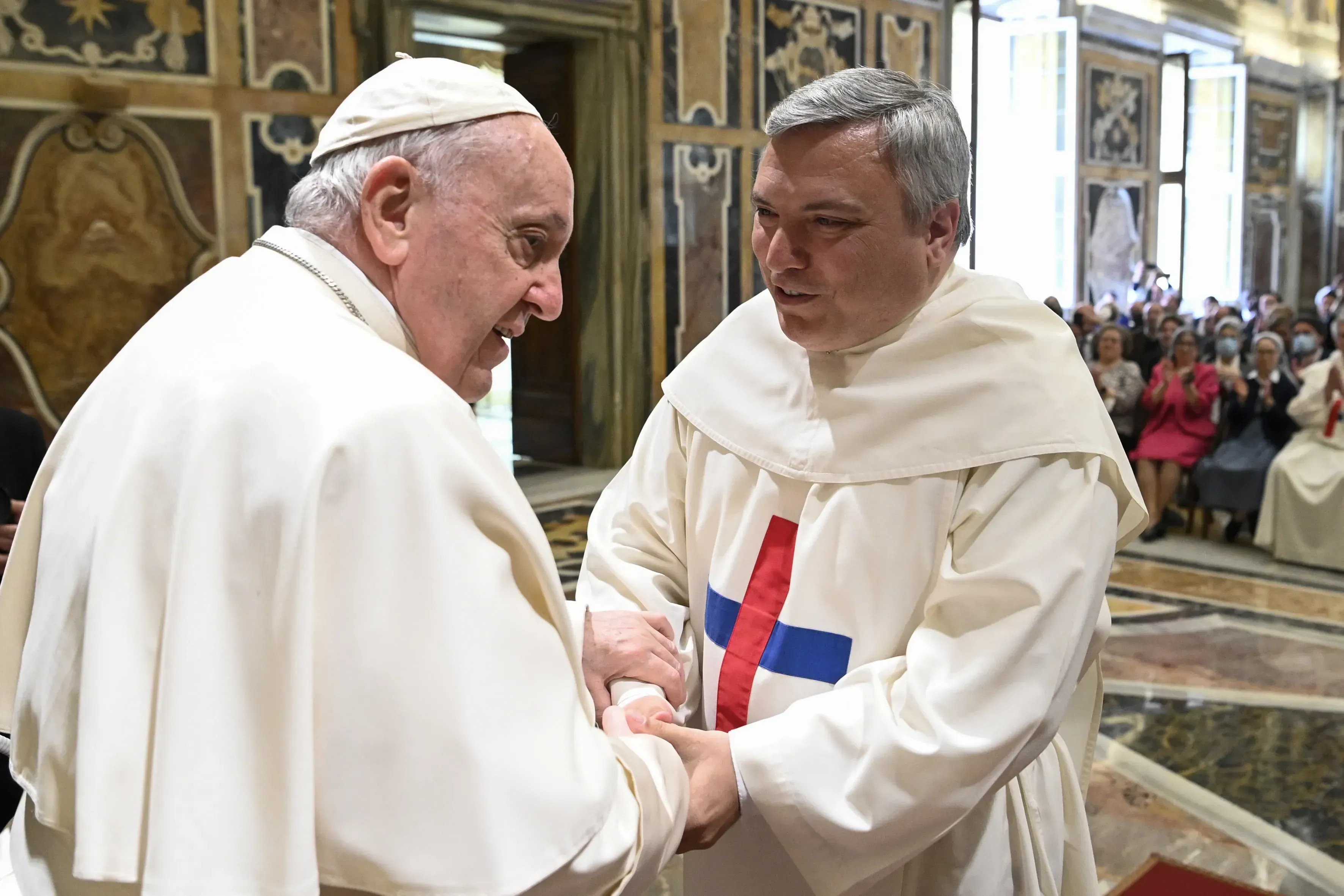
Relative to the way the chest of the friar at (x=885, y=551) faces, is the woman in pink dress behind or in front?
behind

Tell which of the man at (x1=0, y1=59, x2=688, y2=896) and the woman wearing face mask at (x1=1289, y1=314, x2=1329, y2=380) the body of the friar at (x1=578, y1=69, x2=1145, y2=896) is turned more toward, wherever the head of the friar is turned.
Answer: the man

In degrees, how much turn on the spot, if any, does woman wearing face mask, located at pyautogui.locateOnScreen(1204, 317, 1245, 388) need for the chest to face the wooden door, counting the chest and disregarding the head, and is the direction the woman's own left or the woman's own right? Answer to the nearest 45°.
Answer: approximately 90° to the woman's own right

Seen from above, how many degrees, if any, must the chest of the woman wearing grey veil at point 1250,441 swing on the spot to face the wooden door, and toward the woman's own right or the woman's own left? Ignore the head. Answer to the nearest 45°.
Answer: approximately 45° to the woman's own right

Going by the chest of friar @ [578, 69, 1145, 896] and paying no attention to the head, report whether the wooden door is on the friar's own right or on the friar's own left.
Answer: on the friar's own right

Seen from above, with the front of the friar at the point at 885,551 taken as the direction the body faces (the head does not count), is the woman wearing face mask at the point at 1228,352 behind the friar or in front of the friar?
behind

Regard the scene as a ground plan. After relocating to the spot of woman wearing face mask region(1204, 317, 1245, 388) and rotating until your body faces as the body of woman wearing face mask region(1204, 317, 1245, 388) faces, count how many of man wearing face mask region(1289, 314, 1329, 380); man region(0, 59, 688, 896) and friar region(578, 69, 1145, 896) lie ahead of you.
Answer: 2

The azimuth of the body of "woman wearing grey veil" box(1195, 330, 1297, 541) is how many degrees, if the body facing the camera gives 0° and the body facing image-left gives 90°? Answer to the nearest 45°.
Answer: approximately 45°

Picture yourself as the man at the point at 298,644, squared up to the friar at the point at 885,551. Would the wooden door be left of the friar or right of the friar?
left
